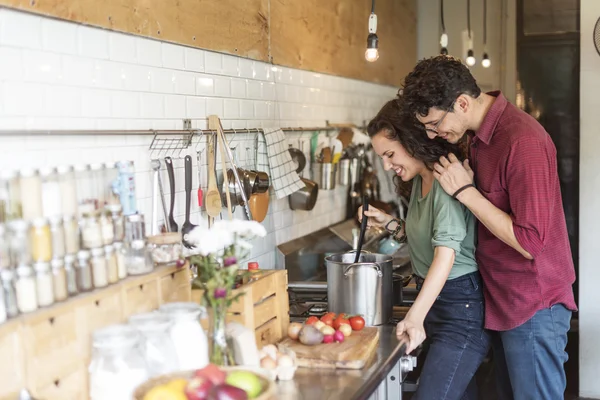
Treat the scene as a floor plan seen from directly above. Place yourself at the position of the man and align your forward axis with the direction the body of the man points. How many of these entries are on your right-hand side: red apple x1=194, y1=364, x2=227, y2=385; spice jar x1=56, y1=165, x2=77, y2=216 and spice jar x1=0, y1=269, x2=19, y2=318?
0

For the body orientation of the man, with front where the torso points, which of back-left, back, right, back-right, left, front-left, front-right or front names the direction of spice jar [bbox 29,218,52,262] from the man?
front-left

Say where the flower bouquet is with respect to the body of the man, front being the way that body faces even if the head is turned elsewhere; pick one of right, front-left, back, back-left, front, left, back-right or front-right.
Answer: front-left

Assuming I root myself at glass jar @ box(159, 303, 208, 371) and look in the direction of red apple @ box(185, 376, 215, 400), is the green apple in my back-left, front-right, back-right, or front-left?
front-left

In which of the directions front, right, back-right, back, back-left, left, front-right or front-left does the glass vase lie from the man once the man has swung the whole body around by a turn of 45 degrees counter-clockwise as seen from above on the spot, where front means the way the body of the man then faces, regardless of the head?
front

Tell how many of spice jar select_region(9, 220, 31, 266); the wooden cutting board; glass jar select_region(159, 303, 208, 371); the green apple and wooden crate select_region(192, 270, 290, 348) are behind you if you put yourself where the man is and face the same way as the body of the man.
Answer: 0

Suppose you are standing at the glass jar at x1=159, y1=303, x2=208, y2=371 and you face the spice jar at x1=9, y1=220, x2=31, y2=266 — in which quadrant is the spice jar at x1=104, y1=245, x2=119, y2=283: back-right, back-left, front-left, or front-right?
front-right

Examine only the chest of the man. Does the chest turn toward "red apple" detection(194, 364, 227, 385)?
no

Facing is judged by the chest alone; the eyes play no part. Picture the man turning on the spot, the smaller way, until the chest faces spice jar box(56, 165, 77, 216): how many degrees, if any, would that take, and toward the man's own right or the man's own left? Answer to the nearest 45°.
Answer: approximately 45° to the man's own left

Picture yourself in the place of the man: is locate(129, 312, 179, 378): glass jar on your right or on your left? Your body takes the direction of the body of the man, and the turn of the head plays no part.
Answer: on your left

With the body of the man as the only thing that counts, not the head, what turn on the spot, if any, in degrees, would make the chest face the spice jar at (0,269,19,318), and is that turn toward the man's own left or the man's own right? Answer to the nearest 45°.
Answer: approximately 45° to the man's own left

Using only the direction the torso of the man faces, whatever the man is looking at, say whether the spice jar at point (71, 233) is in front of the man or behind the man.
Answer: in front

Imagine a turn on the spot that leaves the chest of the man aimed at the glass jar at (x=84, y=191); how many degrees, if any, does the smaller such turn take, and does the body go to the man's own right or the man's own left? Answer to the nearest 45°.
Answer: approximately 45° to the man's own left

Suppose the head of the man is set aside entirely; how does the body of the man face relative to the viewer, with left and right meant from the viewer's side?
facing to the left of the viewer

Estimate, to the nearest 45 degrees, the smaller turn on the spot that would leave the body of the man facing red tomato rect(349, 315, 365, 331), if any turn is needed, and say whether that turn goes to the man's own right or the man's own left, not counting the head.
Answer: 0° — they already face it

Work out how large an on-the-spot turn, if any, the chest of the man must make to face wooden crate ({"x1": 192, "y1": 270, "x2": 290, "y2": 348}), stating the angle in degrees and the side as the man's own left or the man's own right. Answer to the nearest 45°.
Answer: approximately 45° to the man's own left

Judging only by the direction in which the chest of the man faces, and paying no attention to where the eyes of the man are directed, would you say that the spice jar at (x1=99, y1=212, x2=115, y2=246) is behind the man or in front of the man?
in front

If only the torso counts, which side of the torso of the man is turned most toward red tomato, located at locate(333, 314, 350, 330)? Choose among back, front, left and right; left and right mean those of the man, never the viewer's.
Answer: front

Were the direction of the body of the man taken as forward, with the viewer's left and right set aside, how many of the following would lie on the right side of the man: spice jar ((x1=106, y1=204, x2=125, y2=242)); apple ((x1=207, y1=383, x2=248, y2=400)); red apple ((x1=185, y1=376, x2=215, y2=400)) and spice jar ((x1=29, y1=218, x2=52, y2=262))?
0

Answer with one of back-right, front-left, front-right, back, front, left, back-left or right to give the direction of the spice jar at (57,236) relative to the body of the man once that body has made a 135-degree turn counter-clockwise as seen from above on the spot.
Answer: right
